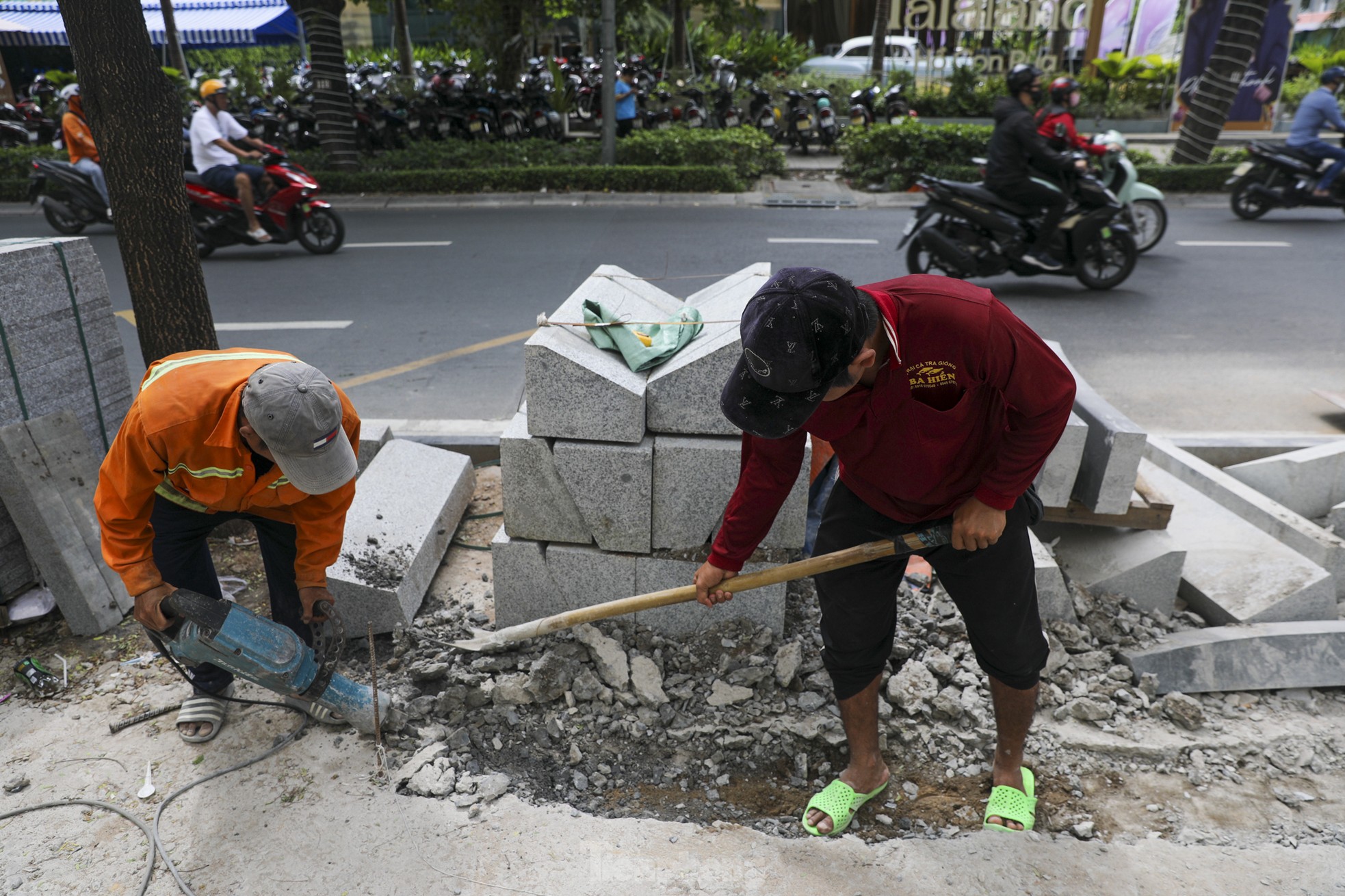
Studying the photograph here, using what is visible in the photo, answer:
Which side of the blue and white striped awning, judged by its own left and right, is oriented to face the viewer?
front

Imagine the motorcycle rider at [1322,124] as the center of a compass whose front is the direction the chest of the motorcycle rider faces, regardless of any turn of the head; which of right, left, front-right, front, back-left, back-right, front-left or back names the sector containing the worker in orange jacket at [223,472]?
right

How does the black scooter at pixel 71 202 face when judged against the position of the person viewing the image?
facing to the right of the viewer

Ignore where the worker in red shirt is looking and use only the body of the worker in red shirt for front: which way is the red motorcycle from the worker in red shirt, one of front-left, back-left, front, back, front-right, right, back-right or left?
right

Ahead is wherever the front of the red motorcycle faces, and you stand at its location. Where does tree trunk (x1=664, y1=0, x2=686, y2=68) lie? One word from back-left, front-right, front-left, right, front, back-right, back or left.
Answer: front-left

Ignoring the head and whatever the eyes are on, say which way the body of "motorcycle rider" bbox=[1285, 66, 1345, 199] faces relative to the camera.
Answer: to the viewer's right

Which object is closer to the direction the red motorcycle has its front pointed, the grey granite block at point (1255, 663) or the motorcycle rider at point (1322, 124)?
the motorcycle rider

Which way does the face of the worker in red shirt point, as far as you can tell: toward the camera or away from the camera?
toward the camera

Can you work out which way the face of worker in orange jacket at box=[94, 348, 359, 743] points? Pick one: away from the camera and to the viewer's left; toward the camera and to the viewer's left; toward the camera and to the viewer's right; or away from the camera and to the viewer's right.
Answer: toward the camera and to the viewer's right

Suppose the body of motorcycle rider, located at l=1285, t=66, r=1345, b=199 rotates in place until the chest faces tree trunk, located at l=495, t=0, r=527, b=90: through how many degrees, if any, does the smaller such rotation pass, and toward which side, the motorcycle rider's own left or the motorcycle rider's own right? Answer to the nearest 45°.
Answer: approximately 180°

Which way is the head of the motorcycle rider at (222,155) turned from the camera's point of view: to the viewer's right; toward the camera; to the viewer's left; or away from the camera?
to the viewer's right
